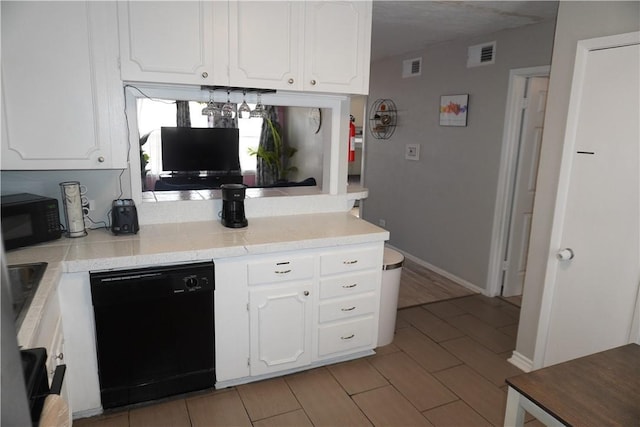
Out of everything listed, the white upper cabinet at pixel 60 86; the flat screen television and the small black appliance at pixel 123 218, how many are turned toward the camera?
3

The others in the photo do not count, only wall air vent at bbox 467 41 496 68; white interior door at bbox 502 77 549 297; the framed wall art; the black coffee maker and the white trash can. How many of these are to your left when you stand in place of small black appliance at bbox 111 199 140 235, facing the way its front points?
5

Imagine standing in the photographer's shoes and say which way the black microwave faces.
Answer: facing the viewer and to the right of the viewer

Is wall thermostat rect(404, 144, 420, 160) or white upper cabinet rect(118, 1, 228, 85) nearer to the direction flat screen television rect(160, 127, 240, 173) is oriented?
the white upper cabinet

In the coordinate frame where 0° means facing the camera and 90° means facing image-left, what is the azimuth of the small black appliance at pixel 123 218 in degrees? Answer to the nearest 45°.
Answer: approximately 0°

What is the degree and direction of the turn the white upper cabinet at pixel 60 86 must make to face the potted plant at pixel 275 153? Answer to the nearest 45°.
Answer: approximately 135° to its left

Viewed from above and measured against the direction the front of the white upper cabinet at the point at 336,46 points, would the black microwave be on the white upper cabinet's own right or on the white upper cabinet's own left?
on the white upper cabinet's own right

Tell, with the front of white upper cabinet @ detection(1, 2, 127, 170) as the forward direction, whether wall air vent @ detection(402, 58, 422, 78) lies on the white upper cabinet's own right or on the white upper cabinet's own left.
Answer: on the white upper cabinet's own left

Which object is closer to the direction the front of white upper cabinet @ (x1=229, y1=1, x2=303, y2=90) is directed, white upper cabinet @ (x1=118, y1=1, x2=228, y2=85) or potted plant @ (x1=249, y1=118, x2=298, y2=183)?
the white upper cabinet

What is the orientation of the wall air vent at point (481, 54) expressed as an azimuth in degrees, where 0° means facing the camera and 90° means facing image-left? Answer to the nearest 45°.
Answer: approximately 45°

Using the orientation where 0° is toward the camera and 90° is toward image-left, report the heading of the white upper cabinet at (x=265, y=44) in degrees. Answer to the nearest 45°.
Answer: approximately 0°

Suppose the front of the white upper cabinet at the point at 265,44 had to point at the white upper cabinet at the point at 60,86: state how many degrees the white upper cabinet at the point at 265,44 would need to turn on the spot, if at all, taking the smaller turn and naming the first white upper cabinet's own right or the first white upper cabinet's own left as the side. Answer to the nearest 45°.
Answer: approximately 90° to the first white upper cabinet's own right

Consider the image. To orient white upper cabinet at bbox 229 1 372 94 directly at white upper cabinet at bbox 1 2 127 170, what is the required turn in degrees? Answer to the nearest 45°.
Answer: approximately 90° to its right
